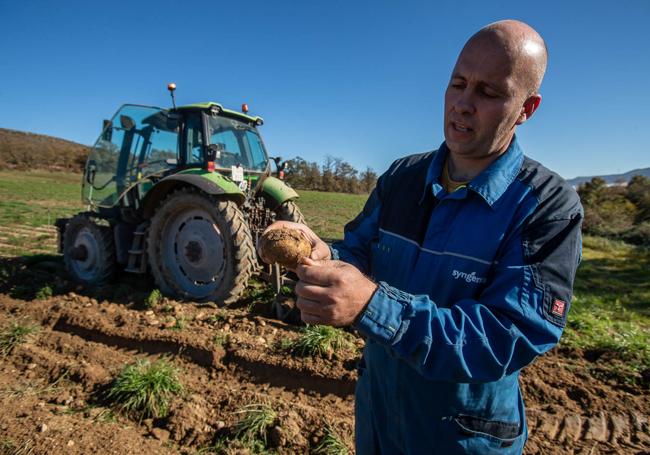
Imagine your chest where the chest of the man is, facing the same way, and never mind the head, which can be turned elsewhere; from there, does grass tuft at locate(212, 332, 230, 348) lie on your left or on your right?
on your right

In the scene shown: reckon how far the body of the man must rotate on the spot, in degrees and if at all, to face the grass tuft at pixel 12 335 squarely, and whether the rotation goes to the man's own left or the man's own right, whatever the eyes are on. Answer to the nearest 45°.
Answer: approximately 45° to the man's own right

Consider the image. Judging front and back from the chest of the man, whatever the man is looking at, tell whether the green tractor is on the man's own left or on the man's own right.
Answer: on the man's own right

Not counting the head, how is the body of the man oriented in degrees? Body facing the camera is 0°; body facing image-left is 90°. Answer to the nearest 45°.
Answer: approximately 45°

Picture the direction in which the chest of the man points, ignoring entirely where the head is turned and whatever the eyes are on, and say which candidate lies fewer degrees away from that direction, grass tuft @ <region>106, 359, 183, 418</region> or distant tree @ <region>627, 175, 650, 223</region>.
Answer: the grass tuft
